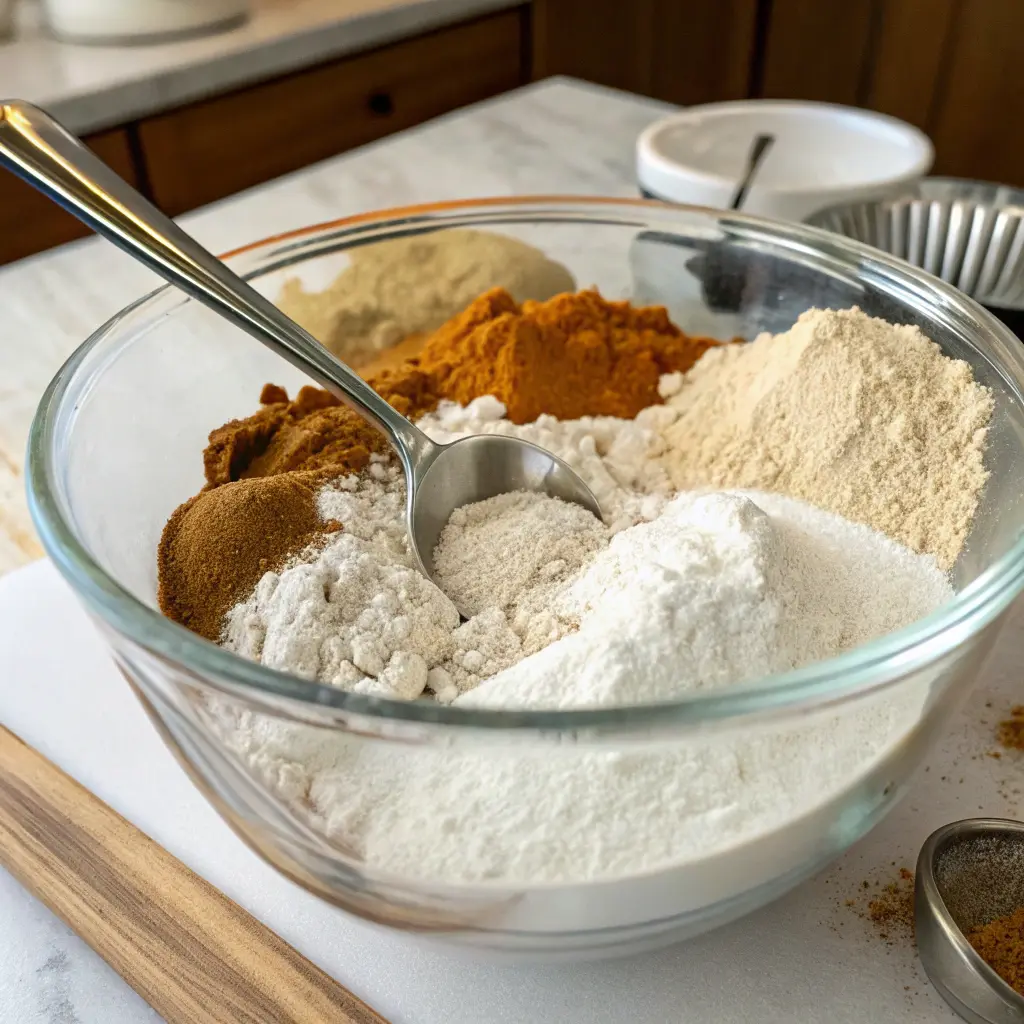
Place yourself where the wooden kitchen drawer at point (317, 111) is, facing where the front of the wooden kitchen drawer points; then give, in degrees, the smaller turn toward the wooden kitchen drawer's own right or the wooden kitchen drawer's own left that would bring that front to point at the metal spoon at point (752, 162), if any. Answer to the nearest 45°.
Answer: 0° — it already faces it

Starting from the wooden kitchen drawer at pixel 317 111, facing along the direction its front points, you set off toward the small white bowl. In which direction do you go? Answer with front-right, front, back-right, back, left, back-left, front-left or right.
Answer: front

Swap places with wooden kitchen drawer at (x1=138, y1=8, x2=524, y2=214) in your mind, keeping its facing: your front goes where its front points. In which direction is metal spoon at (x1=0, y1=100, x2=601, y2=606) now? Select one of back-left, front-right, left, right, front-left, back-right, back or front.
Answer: front-right

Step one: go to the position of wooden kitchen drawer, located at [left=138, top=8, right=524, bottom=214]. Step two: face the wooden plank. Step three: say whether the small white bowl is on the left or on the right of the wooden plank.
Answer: left
